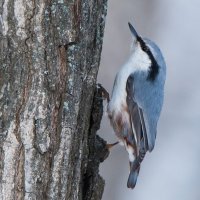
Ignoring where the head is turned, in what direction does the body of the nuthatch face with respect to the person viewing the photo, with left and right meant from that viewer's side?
facing to the left of the viewer
